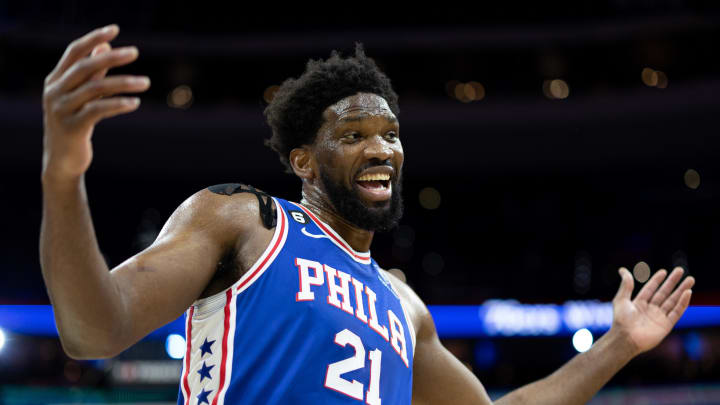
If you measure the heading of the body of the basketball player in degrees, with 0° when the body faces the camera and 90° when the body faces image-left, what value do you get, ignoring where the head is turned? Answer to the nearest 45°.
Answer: approximately 315°

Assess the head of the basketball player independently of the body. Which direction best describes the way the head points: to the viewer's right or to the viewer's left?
to the viewer's right

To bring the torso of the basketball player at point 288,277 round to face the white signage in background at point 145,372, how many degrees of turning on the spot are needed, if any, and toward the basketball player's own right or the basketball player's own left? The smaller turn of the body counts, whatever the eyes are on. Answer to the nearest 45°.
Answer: approximately 135° to the basketball player's own left
